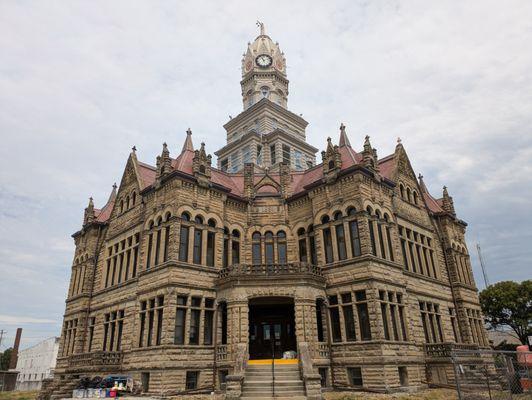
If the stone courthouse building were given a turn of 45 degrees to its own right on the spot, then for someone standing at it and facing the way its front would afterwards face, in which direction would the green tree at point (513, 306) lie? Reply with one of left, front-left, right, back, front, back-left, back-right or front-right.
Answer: back

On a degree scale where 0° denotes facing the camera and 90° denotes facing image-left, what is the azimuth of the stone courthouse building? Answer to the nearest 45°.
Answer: approximately 0°
